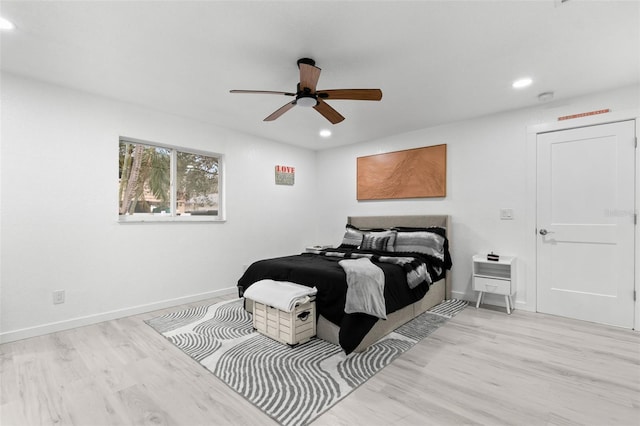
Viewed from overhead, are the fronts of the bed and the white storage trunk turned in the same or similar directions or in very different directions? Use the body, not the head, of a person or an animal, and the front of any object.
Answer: same or similar directions

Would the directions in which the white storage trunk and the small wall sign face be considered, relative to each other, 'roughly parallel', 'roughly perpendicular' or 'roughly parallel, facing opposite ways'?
roughly perpendicular

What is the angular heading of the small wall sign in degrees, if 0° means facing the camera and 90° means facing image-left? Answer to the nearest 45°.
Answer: approximately 315°

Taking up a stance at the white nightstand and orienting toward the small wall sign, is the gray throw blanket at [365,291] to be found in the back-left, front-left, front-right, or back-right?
front-left

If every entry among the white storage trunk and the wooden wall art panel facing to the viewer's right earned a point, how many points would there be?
0

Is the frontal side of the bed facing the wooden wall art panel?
no

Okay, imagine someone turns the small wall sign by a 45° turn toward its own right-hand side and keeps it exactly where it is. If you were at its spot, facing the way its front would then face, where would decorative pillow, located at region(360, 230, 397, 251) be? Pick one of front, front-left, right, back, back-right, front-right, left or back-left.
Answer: front-left

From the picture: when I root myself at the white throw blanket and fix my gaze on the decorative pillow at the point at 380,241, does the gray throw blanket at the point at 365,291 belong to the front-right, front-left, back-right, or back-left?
front-right

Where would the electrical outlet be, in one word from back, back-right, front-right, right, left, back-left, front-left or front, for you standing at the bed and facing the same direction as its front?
front-right

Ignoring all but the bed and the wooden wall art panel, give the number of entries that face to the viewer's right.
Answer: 0

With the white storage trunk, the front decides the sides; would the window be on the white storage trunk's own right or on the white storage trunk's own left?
on the white storage trunk's own right

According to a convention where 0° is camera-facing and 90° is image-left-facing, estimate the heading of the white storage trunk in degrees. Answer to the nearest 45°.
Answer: approximately 45°

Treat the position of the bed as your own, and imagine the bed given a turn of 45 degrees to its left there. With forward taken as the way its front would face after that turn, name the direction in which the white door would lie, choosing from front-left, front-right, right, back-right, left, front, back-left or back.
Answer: left

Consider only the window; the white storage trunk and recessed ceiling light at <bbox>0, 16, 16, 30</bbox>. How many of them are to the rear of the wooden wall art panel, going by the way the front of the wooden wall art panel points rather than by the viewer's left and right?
0

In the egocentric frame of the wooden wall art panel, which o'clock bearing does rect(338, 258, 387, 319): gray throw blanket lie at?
The gray throw blanket is roughly at 11 o'clock from the wooden wall art panel.

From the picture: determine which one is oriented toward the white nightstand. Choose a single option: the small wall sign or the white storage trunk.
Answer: the small wall sign

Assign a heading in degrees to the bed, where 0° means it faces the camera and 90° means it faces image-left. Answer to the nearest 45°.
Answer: approximately 45°

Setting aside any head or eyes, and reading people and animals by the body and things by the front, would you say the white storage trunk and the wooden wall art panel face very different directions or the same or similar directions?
same or similar directions

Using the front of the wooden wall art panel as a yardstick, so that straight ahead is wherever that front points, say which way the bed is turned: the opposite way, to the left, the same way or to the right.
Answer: the same way

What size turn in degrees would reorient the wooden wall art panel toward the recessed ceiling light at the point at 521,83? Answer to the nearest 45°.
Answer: approximately 90° to its left

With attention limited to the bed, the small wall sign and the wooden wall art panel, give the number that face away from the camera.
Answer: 0
